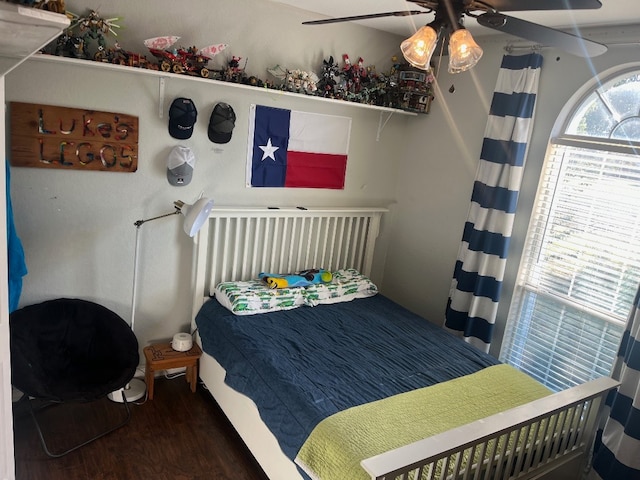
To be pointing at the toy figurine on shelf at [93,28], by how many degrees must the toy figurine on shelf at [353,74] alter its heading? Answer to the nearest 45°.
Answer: approximately 45° to its right

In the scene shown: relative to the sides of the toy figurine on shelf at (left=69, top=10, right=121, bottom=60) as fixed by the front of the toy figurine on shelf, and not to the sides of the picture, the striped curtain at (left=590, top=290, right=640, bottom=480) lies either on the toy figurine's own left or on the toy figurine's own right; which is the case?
on the toy figurine's own left

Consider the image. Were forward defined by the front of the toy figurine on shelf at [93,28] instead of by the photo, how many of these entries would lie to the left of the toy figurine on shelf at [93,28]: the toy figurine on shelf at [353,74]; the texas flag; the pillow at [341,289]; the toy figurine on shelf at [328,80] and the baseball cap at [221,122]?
5

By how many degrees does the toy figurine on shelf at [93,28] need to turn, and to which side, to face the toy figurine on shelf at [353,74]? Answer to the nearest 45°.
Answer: approximately 90° to its left

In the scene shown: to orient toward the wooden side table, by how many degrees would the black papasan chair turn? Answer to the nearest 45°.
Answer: approximately 45° to its left

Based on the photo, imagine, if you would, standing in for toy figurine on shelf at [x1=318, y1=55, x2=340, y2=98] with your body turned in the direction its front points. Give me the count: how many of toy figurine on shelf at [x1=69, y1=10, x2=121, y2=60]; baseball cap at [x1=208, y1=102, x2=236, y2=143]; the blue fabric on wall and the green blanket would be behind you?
0

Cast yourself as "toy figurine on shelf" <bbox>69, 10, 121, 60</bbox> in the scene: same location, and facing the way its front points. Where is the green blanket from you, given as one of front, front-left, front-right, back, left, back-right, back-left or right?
front-left

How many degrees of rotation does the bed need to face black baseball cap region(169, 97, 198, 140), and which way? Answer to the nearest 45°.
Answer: approximately 135° to its right

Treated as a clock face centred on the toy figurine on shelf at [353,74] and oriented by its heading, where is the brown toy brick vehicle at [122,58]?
the brown toy brick vehicle at [122,58] is roughly at 2 o'clock from the toy figurine on shelf at [353,74].

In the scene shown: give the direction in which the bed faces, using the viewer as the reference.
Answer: facing the viewer and to the right of the viewer

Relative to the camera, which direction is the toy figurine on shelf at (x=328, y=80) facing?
toward the camera

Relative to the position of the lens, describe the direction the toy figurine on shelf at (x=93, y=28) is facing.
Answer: facing the viewer

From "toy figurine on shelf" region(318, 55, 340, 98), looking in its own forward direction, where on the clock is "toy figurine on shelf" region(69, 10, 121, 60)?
"toy figurine on shelf" region(69, 10, 121, 60) is roughly at 2 o'clock from "toy figurine on shelf" region(318, 55, 340, 98).

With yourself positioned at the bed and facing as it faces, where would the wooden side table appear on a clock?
The wooden side table is roughly at 5 o'clock from the bed.
